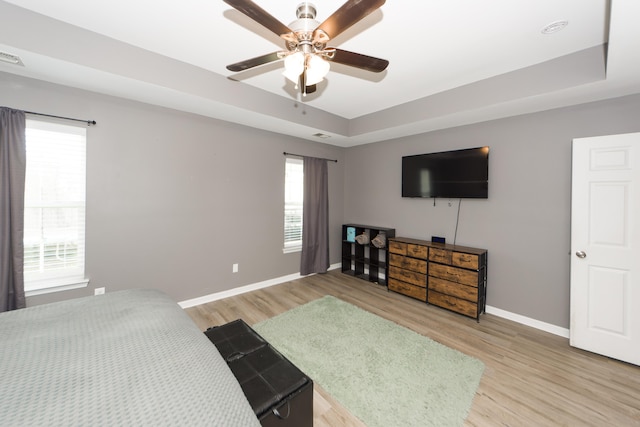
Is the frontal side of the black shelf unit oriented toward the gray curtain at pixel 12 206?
yes

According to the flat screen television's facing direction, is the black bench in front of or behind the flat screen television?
in front

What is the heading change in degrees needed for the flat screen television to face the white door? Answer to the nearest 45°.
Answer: approximately 90° to its left

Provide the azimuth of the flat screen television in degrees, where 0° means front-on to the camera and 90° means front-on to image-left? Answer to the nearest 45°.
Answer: approximately 45°

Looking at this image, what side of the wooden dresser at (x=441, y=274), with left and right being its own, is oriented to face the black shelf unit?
right

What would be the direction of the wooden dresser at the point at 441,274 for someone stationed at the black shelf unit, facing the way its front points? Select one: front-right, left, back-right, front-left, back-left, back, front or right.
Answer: left

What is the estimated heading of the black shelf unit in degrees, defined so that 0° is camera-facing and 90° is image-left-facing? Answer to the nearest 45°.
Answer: approximately 45°

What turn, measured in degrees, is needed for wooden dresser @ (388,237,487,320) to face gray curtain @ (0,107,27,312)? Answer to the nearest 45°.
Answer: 0° — it already faces it

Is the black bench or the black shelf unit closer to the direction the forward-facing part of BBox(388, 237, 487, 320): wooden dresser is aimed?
the black bench

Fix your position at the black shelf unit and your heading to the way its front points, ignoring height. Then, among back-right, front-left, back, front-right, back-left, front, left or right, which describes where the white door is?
left

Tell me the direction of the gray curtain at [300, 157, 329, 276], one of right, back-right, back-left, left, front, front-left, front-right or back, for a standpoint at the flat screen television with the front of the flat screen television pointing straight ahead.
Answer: front-right

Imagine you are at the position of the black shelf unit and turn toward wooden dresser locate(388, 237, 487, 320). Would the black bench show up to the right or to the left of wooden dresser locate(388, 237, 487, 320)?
right
